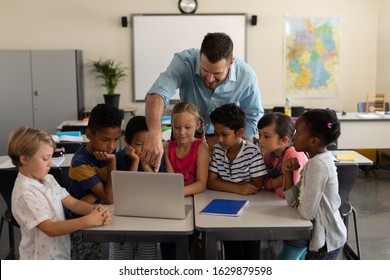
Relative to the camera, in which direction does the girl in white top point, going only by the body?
to the viewer's left

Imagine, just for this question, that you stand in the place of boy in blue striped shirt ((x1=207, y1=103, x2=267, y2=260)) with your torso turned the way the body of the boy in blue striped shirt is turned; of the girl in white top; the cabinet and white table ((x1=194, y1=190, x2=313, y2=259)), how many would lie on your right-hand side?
1

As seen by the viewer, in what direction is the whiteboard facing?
toward the camera

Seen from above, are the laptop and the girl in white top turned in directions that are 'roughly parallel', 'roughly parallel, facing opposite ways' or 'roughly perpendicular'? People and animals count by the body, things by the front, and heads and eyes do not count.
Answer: roughly perpendicular

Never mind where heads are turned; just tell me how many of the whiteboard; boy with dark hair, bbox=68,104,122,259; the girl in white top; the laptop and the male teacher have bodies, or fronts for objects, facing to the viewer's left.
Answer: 1

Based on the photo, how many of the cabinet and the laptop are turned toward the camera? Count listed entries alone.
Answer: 1

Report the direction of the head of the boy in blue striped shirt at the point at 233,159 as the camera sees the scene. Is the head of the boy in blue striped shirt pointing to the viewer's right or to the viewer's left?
to the viewer's left

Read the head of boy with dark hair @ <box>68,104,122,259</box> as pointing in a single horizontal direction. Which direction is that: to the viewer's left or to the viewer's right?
to the viewer's right

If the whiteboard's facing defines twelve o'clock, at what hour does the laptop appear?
The laptop is roughly at 12 o'clock from the whiteboard.

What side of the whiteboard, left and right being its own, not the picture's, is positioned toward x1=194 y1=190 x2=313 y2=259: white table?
front

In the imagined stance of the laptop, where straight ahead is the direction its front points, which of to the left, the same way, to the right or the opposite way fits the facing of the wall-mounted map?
the opposite way

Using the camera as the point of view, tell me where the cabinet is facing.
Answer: facing the viewer

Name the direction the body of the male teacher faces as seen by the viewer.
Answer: toward the camera

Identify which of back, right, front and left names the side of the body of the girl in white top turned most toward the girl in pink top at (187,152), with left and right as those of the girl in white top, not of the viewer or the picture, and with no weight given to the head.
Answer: front

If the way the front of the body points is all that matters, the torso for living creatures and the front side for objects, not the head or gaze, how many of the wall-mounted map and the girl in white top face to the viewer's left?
1

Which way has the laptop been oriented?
away from the camera

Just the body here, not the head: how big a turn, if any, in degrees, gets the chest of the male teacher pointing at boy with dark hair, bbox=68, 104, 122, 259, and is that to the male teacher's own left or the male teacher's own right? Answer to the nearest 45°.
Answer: approximately 45° to the male teacher's own right
